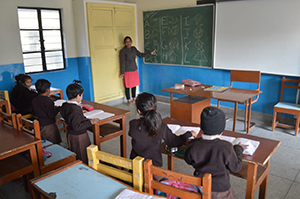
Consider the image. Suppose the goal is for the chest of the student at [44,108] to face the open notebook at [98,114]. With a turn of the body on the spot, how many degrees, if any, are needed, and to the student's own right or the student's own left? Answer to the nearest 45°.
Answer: approximately 90° to the student's own right

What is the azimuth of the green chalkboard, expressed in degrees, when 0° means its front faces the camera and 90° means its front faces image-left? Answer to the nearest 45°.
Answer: approximately 45°

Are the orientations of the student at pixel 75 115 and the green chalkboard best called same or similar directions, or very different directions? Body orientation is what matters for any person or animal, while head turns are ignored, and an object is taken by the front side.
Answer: very different directions

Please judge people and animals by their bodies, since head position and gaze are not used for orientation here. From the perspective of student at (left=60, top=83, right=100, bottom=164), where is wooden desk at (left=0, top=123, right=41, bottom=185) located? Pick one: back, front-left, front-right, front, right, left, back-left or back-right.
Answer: back

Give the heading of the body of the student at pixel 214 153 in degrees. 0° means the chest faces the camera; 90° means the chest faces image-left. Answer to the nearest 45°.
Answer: approximately 180°

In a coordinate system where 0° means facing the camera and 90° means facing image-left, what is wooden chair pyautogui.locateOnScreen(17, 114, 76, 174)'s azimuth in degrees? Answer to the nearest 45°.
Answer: approximately 225°

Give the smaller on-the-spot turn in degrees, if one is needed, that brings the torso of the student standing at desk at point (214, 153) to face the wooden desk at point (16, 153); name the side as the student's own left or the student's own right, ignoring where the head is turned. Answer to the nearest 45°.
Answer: approximately 90° to the student's own left

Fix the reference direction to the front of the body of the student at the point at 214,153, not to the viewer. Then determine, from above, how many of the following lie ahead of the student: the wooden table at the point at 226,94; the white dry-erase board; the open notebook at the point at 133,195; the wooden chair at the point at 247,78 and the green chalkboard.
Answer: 4

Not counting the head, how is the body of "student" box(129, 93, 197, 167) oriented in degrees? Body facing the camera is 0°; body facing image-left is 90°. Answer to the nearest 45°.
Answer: approximately 180°

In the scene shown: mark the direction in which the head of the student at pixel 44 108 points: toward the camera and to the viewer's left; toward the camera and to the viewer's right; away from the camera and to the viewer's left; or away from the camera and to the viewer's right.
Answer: away from the camera and to the viewer's right
